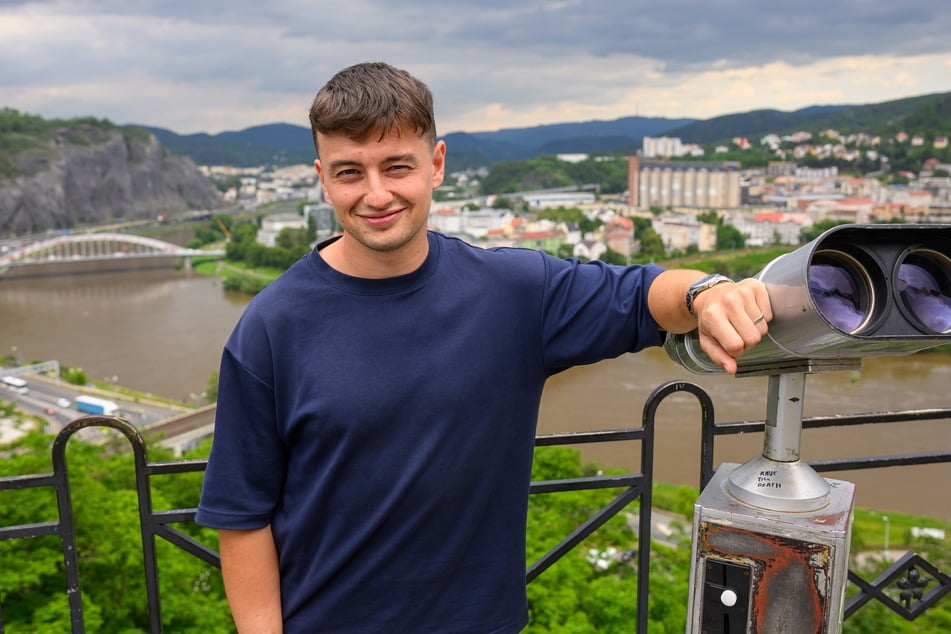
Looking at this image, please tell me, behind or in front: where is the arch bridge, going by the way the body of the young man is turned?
behind

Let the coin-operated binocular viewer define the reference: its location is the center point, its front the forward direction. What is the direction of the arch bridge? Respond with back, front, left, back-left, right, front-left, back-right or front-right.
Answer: back

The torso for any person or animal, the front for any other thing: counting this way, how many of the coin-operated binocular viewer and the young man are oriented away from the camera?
0

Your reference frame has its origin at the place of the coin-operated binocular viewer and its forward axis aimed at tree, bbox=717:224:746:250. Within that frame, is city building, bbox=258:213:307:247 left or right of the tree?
left

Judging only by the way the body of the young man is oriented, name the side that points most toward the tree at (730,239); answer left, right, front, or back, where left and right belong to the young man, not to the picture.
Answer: back

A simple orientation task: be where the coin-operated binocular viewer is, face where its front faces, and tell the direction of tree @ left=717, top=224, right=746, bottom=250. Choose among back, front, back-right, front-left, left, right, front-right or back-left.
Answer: back-left

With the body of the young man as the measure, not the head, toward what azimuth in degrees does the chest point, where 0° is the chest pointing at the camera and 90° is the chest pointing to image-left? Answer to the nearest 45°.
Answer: approximately 0°

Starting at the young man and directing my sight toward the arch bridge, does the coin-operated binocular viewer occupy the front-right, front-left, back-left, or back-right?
back-right

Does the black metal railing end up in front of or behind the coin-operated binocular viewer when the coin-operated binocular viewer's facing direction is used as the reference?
behind

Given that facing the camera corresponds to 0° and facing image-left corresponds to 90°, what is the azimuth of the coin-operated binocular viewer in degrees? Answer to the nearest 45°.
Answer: approximately 315°
